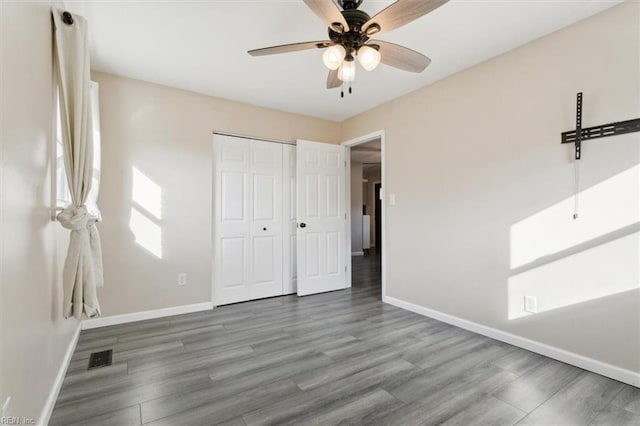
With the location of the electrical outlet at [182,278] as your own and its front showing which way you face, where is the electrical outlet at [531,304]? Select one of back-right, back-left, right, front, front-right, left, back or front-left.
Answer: front-left

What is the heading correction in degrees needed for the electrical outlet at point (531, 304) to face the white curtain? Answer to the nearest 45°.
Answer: approximately 45° to its right

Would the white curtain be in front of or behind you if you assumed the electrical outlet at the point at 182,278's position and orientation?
in front

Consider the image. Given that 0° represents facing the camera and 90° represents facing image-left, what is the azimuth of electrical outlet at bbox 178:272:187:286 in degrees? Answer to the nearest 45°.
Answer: approximately 0°

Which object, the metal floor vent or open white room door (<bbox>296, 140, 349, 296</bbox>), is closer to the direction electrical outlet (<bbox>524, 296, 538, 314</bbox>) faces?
the metal floor vent

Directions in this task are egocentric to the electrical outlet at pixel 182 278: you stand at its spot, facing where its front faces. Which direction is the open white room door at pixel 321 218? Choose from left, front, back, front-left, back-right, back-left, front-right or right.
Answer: left

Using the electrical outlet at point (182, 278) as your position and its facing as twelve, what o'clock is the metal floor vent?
The metal floor vent is roughly at 1 o'clock from the electrical outlet.

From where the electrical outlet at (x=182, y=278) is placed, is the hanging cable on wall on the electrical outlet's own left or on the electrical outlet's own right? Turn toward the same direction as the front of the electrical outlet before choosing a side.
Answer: on the electrical outlet's own left

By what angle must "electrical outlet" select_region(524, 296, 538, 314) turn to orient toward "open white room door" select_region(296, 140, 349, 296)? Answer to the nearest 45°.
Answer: approximately 90° to its right

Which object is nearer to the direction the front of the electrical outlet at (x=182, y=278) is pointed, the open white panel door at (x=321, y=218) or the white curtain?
the white curtain

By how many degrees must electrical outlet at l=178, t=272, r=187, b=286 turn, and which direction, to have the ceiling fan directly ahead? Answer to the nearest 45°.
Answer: approximately 45° to its left

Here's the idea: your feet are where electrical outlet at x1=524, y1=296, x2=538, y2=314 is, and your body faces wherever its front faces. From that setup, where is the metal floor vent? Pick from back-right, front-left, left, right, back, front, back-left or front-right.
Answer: front-right
